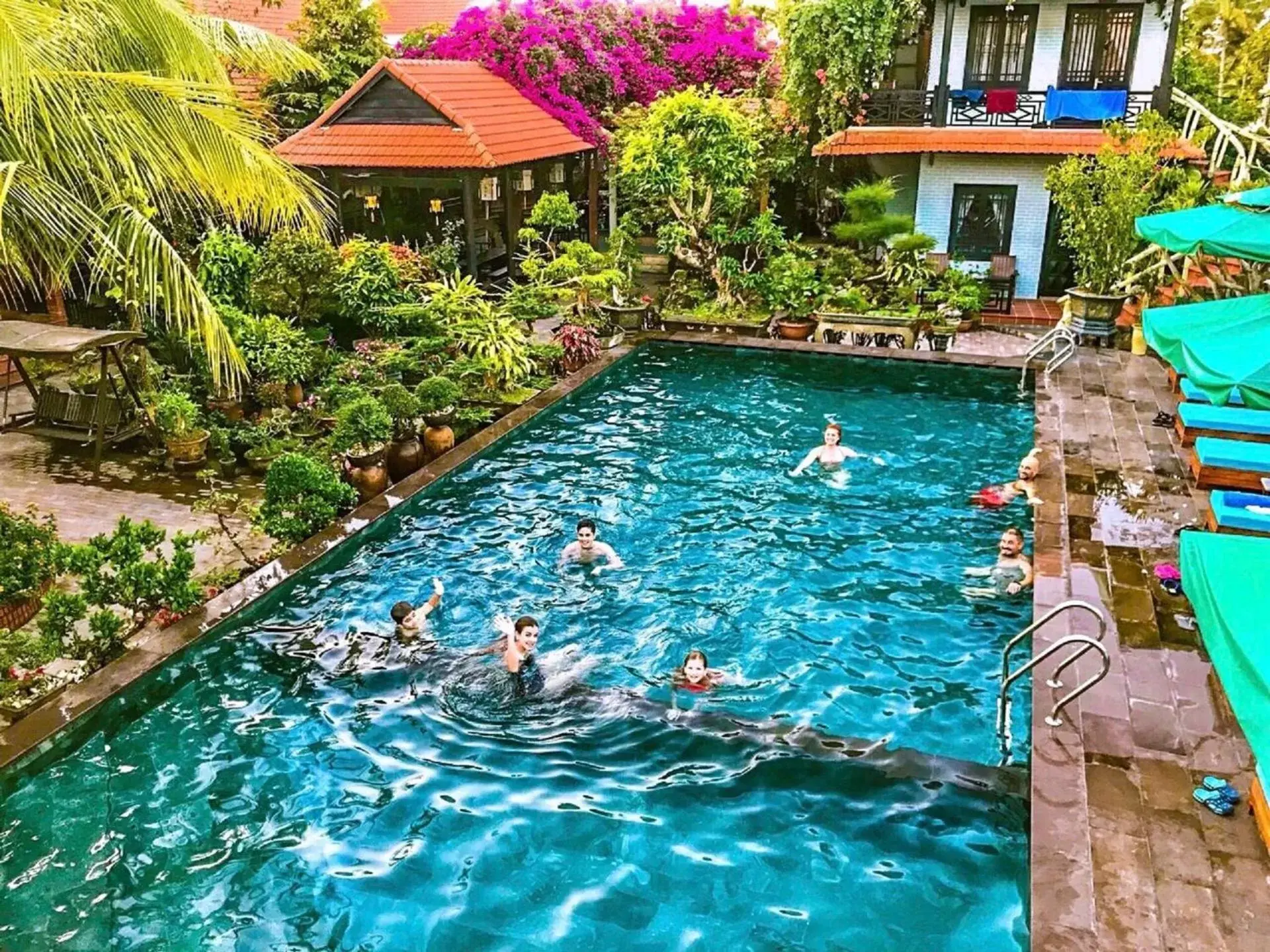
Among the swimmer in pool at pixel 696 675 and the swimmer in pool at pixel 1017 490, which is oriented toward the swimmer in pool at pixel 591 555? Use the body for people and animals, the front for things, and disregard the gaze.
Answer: the swimmer in pool at pixel 1017 490

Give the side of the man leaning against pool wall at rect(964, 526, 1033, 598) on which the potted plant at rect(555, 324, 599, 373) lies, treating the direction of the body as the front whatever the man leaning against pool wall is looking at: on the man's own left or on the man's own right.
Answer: on the man's own right

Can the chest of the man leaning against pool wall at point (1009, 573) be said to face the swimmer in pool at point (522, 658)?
yes

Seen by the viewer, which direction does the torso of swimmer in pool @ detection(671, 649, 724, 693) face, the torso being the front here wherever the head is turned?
toward the camera

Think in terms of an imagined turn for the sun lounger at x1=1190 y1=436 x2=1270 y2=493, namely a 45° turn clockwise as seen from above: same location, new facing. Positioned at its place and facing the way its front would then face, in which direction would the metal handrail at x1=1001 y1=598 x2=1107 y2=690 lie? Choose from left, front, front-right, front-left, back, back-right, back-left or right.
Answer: back-left

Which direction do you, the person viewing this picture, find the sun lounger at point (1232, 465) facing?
facing to the left of the viewer

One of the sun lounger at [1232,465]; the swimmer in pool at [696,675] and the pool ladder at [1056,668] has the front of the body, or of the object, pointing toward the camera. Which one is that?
the swimmer in pool

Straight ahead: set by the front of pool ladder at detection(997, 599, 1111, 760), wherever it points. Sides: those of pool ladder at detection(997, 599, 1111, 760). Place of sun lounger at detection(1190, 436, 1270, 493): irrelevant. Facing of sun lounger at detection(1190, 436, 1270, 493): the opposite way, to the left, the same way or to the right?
the same way

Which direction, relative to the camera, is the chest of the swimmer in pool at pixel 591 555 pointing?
toward the camera

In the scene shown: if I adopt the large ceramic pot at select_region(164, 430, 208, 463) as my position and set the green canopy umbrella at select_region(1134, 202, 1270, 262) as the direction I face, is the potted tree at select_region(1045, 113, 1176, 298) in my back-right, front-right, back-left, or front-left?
front-left

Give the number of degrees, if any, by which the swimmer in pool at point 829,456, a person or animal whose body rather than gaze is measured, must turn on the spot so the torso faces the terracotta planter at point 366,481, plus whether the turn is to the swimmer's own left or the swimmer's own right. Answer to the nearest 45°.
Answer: approximately 90° to the swimmer's own right

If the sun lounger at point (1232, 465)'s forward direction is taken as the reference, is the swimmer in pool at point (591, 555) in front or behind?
in front

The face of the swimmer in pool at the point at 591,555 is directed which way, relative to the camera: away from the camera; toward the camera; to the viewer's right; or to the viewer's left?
toward the camera

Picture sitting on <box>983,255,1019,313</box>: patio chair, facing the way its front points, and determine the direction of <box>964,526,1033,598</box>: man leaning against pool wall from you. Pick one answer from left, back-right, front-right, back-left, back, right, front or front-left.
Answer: front-left

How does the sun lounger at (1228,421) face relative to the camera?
to the viewer's left

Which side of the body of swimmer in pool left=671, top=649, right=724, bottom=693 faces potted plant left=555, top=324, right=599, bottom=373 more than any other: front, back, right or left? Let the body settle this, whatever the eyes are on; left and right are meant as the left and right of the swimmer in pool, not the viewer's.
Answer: back

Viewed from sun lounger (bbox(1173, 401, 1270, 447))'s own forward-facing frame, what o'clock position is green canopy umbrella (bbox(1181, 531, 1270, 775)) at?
The green canopy umbrella is roughly at 9 o'clock from the sun lounger.

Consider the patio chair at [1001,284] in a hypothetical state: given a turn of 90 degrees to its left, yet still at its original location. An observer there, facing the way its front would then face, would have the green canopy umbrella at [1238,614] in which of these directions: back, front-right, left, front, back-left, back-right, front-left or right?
front-right

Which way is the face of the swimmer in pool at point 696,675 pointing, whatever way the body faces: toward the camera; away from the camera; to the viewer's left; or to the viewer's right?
toward the camera
